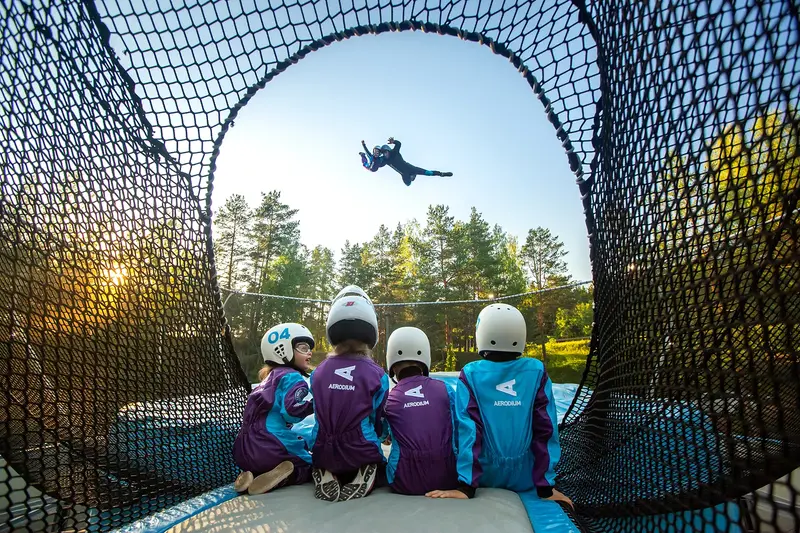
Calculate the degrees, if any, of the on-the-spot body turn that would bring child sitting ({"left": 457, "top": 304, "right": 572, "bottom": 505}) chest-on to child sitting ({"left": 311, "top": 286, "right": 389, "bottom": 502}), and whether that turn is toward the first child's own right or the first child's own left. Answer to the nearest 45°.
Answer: approximately 90° to the first child's own left

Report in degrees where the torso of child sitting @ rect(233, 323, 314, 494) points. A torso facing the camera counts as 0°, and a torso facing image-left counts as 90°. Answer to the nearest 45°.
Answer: approximately 225°

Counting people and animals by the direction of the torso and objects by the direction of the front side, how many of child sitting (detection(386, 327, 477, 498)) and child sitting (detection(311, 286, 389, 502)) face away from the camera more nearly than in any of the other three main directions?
2

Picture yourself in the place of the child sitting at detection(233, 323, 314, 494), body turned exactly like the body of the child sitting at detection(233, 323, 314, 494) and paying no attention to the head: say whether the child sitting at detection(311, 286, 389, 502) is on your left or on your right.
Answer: on your right

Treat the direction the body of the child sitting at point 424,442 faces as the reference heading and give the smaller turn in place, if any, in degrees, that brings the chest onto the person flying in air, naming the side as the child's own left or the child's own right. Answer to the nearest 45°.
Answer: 0° — they already face them

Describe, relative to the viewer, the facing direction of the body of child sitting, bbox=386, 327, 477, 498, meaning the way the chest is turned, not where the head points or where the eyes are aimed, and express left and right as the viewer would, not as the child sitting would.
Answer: facing away from the viewer

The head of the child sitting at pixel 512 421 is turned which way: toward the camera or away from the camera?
away from the camera

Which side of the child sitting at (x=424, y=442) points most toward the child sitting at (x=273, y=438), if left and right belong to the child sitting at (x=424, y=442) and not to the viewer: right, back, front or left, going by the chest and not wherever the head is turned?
left

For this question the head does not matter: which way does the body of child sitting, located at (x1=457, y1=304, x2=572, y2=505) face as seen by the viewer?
away from the camera

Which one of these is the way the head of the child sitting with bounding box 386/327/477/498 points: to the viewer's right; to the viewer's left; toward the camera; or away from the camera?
away from the camera

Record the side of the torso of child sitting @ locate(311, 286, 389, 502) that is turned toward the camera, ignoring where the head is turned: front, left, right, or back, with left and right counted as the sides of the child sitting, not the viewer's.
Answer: back
